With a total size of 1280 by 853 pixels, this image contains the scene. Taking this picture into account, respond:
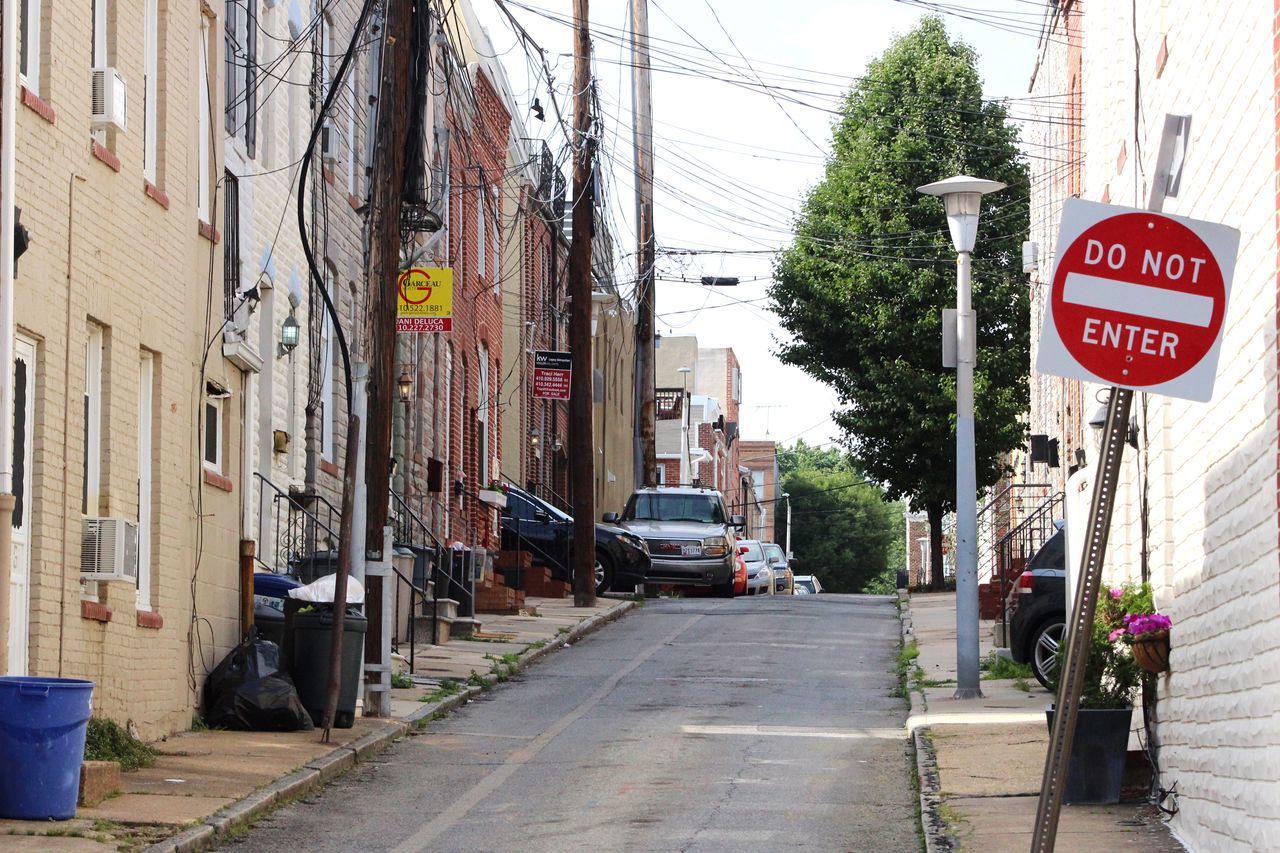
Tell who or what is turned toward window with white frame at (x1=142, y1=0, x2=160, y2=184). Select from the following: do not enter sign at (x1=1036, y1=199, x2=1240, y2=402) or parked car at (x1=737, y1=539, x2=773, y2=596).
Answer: the parked car

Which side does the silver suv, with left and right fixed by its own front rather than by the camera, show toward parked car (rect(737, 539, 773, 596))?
back

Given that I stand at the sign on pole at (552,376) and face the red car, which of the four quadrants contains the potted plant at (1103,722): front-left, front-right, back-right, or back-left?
back-right

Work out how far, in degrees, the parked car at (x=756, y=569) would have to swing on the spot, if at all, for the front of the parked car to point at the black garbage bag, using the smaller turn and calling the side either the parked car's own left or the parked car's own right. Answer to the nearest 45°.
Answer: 0° — it already faces it

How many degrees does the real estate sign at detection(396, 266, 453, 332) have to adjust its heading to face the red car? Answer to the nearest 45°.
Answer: approximately 180°

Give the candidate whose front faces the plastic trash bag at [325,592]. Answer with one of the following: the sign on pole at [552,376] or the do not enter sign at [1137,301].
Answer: the sign on pole
